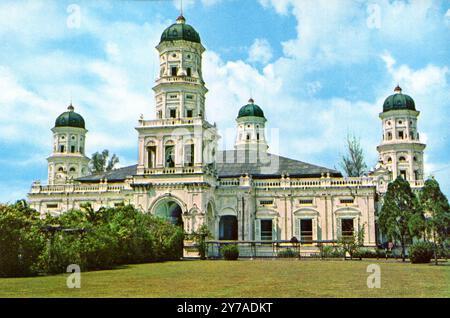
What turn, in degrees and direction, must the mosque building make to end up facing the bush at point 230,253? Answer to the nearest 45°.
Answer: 0° — it already faces it

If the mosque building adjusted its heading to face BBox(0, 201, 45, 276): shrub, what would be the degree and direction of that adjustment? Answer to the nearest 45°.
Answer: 0° — it already faces it

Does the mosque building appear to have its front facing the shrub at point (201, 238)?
yes

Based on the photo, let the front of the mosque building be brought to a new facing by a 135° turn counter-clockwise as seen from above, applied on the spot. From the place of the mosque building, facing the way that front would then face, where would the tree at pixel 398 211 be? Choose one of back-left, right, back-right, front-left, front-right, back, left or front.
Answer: right

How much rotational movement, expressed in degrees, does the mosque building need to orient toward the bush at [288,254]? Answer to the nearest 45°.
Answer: approximately 45° to its left

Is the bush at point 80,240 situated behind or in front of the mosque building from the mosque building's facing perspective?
in front

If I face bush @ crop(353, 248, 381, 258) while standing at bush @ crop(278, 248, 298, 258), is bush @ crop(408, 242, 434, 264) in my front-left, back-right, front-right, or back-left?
front-right
